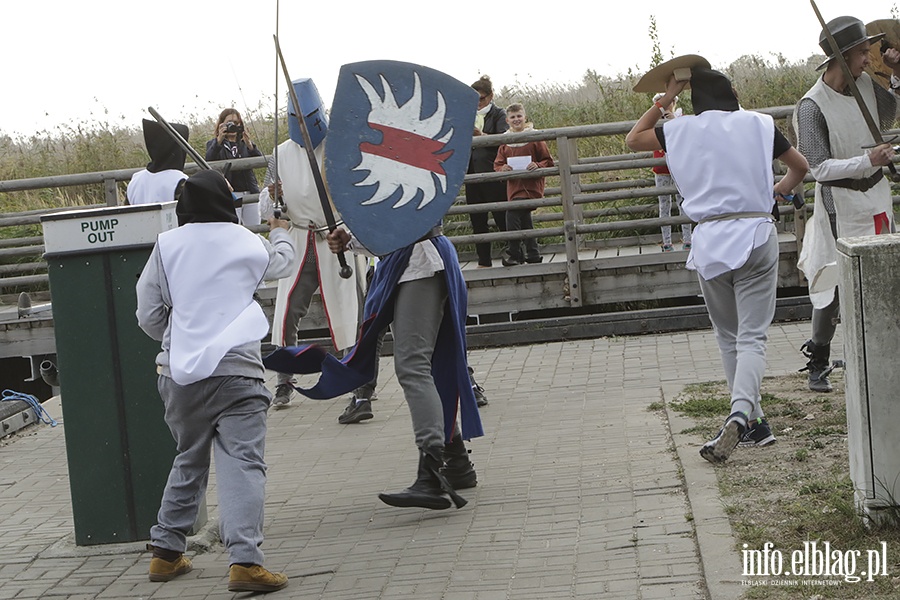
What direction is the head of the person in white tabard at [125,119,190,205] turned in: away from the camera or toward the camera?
away from the camera

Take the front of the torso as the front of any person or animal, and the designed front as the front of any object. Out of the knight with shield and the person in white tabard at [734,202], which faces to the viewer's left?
the knight with shield

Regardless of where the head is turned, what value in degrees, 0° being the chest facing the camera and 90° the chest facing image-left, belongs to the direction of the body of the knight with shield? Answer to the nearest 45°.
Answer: approximately 90°

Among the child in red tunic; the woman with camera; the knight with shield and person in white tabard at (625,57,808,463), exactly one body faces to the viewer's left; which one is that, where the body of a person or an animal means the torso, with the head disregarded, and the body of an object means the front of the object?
the knight with shield

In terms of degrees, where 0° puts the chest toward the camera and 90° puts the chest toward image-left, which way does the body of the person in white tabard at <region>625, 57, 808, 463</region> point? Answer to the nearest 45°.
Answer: approximately 180°

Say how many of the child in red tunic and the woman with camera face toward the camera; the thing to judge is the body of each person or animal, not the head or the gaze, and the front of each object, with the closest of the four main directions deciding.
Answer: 2

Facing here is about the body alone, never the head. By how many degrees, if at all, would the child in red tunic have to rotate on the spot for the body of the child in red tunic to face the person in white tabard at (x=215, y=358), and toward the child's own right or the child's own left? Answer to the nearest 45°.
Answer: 0° — they already face them

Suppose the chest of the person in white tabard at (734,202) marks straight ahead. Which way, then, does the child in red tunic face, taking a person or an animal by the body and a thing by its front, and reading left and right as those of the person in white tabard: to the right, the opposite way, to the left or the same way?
the opposite way

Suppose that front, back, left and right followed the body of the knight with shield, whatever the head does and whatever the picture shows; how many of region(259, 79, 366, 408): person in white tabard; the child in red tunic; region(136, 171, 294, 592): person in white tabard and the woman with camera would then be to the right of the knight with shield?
3

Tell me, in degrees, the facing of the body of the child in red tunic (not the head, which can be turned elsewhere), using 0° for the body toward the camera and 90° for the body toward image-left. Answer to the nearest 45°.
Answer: approximately 0°

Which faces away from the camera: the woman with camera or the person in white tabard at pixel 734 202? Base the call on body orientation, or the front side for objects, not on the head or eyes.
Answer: the person in white tabard

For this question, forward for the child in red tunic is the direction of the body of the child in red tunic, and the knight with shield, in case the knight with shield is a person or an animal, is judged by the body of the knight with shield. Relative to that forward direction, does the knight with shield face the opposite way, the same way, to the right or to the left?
to the right
